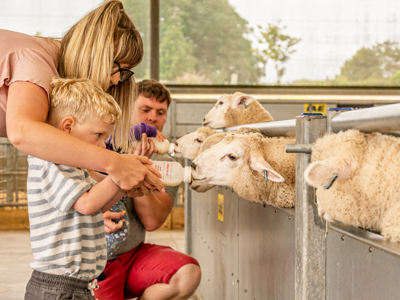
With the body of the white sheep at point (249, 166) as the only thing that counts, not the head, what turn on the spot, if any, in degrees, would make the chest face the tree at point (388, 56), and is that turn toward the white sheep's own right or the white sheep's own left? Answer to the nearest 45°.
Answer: approximately 90° to the white sheep's own right

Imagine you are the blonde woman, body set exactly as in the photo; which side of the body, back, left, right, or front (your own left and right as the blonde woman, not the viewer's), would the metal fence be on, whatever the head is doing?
front

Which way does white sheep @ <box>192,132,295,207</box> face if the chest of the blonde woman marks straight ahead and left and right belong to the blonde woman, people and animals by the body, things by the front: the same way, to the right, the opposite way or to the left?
the opposite way

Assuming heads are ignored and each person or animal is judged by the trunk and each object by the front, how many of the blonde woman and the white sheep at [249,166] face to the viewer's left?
1

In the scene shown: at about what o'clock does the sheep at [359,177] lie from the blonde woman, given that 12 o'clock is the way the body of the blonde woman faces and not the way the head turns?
The sheep is roughly at 1 o'clock from the blonde woman.

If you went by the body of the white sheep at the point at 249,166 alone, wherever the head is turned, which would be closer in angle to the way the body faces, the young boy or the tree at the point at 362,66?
the young boy

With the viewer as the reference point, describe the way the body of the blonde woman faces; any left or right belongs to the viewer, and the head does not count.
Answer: facing to the right of the viewer

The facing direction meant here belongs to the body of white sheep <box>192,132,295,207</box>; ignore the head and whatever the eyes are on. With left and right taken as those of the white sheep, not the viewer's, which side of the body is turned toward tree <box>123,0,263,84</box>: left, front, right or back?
right

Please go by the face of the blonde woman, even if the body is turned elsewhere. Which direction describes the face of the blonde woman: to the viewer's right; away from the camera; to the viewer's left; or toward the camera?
to the viewer's right

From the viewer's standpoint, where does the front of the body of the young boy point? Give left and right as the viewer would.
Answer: facing to the right of the viewer

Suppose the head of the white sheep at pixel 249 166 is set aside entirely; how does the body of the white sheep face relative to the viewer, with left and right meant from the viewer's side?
facing to the left of the viewer

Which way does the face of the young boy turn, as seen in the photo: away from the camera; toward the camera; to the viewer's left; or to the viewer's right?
to the viewer's right

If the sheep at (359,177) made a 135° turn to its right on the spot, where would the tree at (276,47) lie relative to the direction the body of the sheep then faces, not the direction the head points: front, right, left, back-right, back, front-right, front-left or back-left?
left
